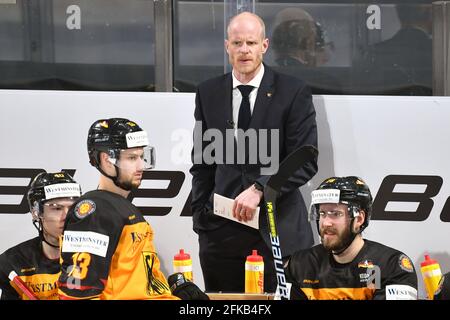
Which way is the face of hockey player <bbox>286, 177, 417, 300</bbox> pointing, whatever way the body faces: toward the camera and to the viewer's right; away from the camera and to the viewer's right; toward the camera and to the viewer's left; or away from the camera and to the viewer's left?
toward the camera and to the viewer's left

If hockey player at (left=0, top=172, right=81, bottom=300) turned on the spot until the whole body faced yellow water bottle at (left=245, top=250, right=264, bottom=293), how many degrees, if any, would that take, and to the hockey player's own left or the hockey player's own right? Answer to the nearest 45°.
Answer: approximately 45° to the hockey player's own left

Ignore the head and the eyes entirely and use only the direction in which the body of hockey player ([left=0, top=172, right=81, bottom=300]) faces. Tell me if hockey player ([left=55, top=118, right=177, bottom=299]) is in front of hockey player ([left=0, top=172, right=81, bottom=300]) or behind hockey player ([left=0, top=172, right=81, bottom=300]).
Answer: in front

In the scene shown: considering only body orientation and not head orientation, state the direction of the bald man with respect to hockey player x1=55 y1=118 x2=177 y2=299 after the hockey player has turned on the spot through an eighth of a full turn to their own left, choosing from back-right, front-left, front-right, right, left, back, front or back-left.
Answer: front-left

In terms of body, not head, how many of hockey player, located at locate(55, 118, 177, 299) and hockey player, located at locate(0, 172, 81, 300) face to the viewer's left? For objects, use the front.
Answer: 0

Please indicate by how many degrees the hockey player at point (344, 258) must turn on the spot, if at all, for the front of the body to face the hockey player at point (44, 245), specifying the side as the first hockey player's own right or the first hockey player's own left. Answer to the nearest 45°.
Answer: approximately 45° to the first hockey player's own right

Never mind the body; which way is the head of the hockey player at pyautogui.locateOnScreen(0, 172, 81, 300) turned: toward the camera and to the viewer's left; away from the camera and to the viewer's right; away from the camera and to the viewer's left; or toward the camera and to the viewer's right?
toward the camera and to the viewer's right

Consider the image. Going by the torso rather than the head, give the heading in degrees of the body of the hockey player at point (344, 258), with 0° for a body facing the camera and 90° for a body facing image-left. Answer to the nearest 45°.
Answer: approximately 45°

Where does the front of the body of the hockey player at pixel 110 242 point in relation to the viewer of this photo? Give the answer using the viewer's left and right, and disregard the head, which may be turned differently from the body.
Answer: facing the viewer and to the right of the viewer
